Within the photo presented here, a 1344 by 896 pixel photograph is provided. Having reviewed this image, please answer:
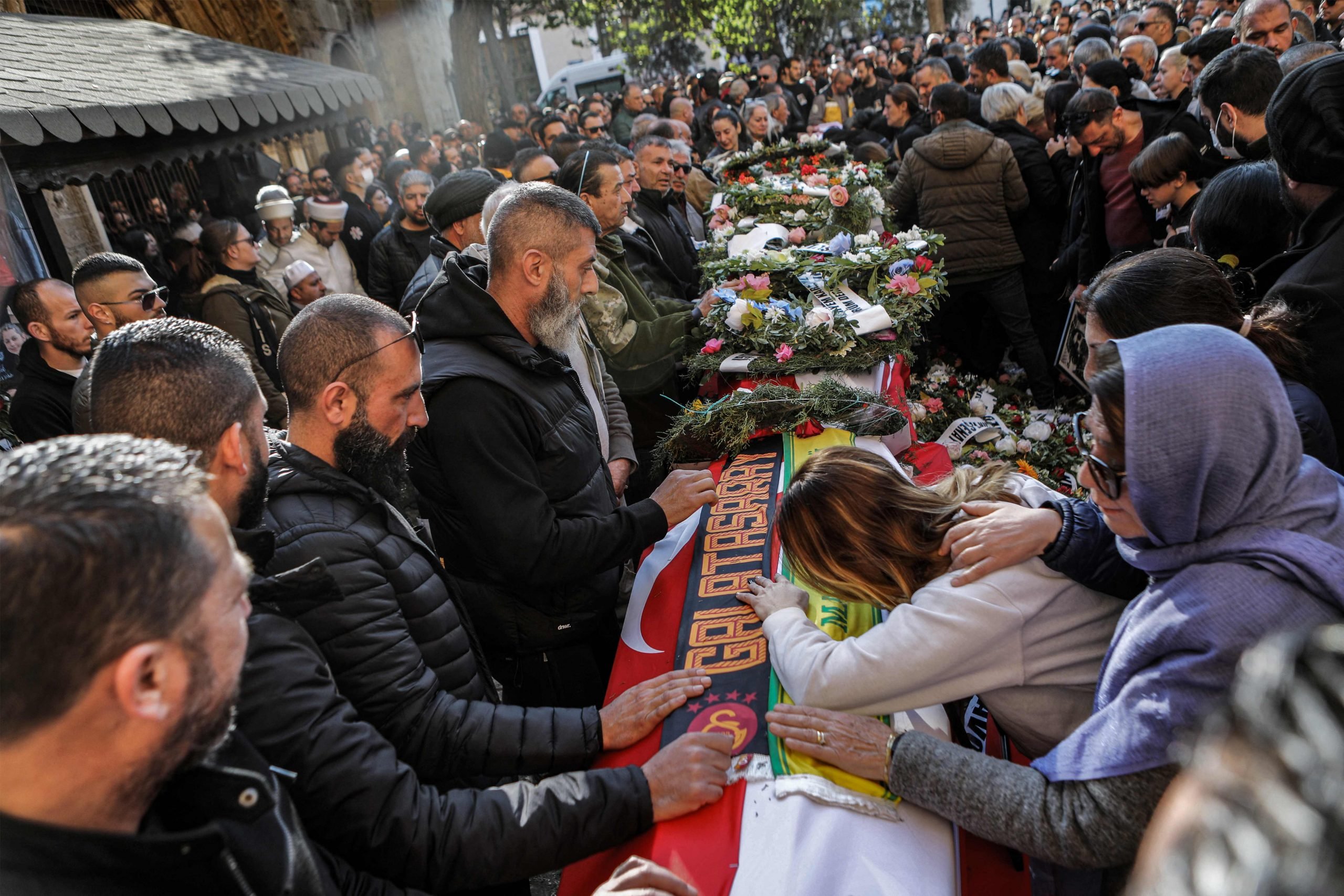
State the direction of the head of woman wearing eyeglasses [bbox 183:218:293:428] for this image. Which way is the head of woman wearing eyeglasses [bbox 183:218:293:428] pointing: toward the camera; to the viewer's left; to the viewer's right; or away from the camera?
to the viewer's right

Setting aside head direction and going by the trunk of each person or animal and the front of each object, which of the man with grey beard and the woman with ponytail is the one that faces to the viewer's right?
the man with grey beard

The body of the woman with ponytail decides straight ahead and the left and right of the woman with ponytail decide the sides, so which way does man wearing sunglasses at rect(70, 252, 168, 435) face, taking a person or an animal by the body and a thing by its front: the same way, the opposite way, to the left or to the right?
the opposite way

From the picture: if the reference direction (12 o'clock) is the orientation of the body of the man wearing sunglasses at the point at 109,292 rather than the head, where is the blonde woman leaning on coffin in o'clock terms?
The blonde woman leaning on coffin is roughly at 1 o'clock from the man wearing sunglasses.

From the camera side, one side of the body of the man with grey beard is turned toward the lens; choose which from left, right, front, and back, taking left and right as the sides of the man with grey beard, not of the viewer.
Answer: right

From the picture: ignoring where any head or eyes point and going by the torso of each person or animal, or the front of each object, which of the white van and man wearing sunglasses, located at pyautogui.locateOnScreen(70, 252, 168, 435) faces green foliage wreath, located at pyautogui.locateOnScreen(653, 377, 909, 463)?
the man wearing sunglasses

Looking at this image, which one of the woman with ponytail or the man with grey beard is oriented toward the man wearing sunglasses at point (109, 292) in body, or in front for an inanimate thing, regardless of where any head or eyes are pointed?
the woman with ponytail

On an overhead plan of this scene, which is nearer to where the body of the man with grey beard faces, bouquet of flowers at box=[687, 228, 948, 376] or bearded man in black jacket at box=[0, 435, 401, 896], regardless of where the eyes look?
the bouquet of flowers

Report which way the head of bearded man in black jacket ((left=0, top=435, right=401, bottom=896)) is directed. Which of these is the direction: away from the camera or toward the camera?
away from the camera

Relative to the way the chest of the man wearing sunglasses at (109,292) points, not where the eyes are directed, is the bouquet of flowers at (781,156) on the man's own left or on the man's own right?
on the man's own left

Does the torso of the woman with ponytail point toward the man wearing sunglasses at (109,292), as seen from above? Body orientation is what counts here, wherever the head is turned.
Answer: yes

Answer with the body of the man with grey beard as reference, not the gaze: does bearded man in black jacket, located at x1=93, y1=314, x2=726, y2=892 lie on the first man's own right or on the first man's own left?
on the first man's own right

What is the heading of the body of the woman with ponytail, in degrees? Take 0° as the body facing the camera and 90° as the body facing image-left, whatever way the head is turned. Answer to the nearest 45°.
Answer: approximately 90°

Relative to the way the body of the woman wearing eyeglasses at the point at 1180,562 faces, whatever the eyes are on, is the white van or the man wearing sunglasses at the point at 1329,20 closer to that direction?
the white van

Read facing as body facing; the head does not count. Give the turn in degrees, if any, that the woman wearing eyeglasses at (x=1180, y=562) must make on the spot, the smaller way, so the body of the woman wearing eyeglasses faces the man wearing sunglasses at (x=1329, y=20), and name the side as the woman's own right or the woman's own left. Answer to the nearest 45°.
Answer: approximately 90° to the woman's own right
